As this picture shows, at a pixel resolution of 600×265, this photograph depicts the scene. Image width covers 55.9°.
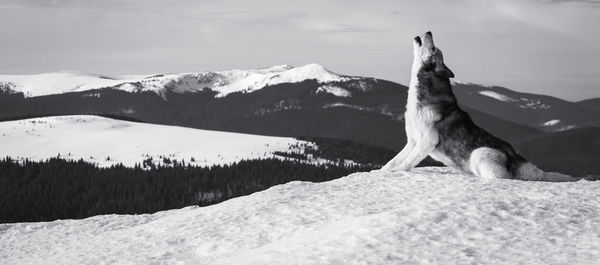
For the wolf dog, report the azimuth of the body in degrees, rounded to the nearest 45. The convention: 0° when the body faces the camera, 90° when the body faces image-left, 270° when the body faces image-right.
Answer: approximately 90°
